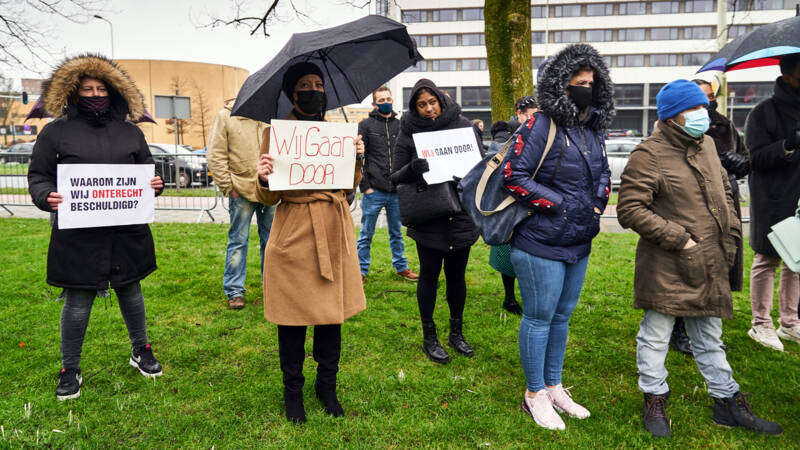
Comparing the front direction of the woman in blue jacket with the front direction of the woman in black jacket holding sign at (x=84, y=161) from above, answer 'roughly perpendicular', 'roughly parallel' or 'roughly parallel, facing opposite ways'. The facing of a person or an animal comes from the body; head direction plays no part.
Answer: roughly parallel

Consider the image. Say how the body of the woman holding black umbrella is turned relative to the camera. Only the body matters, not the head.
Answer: toward the camera

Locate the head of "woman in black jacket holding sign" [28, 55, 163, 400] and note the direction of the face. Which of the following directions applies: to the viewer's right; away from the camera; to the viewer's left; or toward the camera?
toward the camera

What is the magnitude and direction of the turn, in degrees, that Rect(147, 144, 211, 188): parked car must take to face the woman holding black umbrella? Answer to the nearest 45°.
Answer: approximately 45° to its right

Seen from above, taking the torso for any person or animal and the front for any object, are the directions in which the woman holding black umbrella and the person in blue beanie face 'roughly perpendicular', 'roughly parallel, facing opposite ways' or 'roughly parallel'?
roughly parallel

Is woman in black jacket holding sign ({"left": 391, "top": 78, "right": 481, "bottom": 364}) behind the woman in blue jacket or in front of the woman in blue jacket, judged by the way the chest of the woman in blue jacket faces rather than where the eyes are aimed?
behind

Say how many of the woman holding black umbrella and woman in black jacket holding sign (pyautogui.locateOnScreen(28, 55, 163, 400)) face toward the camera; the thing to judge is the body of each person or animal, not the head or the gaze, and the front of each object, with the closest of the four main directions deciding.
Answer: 2

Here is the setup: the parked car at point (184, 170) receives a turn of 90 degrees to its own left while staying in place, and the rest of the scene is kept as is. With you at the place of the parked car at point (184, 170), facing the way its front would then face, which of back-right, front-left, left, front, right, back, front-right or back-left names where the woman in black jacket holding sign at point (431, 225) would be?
back-right

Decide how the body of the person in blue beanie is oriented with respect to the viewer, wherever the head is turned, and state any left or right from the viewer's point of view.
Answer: facing the viewer and to the right of the viewer

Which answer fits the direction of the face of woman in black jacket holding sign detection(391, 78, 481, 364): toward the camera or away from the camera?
toward the camera
